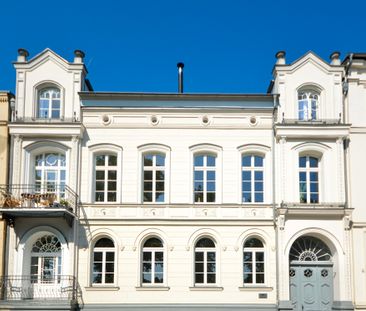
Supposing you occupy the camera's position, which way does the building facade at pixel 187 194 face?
facing the viewer
